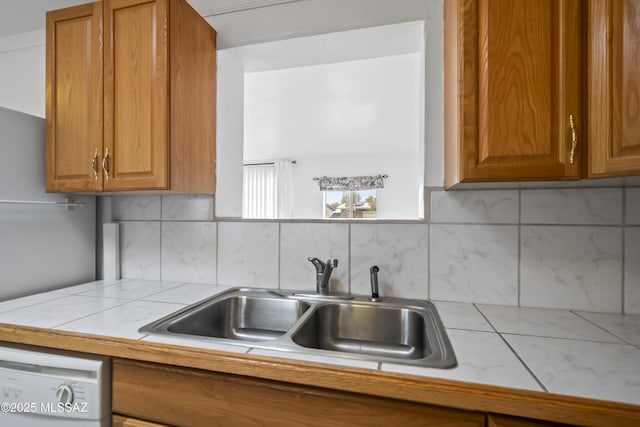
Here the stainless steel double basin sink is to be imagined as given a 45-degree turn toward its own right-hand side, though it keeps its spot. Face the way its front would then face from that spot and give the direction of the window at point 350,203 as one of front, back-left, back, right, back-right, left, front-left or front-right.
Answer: back-right

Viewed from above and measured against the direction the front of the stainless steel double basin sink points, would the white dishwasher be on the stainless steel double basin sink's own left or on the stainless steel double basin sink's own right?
on the stainless steel double basin sink's own right

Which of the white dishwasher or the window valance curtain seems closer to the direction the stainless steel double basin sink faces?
the white dishwasher

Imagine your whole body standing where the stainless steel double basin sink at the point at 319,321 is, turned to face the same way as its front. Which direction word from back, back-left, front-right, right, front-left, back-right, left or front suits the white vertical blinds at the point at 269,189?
back

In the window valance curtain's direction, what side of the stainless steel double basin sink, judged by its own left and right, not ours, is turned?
back

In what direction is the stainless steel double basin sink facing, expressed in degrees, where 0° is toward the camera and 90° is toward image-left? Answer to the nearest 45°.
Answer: approximately 0°
